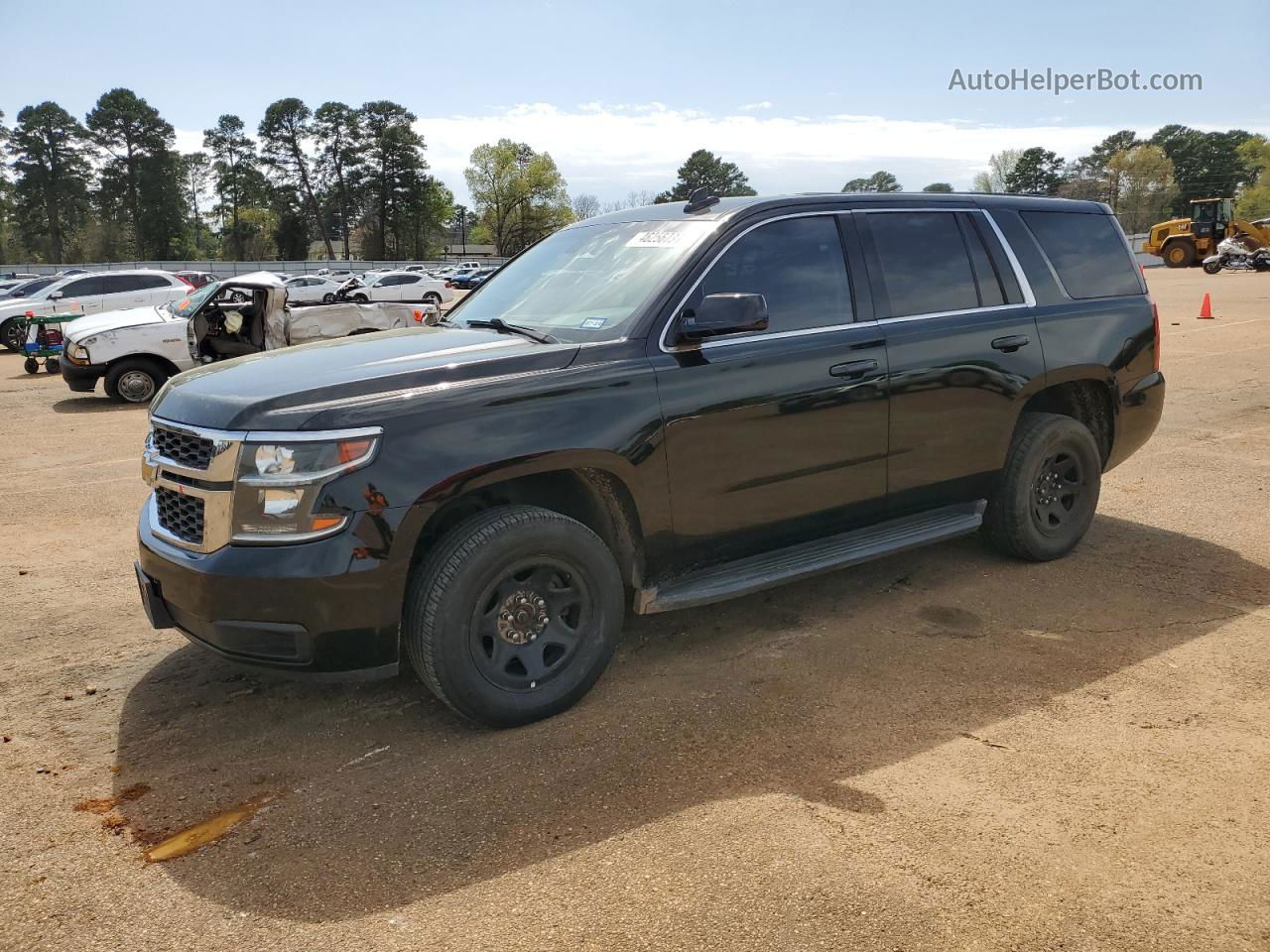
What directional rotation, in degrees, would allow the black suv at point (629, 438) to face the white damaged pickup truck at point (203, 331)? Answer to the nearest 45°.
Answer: approximately 90° to its right

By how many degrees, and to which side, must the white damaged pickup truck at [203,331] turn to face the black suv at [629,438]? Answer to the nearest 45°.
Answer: approximately 90° to its left

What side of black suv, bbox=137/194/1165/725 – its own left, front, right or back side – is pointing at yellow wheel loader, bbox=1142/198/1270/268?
back

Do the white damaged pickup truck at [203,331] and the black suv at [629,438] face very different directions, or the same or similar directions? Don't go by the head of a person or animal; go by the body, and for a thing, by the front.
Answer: same or similar directions

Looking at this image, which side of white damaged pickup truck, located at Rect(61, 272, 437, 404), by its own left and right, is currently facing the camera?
left

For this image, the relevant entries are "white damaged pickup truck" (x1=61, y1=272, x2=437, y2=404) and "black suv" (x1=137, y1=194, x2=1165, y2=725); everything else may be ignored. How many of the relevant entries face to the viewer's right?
0

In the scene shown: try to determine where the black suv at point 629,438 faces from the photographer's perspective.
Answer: facing the viewer and to the left of the viewer
